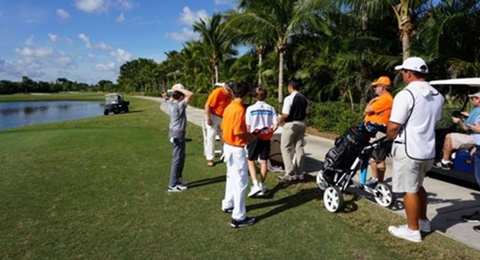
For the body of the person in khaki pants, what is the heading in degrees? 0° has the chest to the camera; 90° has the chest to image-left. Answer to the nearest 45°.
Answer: approximately 135°

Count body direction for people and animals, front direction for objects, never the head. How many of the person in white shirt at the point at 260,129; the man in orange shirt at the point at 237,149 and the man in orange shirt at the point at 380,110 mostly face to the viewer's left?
1

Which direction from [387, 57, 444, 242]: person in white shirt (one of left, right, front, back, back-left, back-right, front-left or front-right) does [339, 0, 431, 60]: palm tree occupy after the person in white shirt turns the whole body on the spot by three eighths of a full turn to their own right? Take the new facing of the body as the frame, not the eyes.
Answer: left

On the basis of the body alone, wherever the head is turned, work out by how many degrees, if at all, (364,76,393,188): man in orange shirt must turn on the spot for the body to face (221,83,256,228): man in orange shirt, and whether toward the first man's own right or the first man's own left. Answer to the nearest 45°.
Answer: approximately 45° to the first man's own left

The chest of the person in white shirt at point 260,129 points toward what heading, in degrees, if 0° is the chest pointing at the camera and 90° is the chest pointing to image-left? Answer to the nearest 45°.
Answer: approximately 180°

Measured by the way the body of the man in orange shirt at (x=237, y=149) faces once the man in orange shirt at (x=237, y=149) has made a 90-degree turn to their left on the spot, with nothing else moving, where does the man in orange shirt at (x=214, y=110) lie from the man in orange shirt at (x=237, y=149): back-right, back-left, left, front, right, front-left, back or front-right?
front-right

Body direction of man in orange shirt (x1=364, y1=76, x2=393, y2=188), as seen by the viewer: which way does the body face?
to the viewer's left

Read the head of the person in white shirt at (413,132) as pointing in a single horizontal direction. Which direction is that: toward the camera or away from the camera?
away from the camera

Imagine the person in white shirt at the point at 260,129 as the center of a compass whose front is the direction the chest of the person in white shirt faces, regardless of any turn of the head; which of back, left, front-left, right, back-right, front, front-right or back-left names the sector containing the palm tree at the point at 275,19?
front

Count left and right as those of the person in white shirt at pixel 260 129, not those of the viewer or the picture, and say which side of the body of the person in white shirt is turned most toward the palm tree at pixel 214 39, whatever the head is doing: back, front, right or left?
front

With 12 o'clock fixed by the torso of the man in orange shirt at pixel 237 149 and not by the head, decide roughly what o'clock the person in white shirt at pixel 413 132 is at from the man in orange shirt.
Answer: The person in white shirt is roughly at 2 o'clock from the man in orange shirt.

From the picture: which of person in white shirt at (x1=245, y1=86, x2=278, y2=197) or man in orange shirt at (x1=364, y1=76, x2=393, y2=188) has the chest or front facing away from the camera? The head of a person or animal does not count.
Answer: the person in white shirt

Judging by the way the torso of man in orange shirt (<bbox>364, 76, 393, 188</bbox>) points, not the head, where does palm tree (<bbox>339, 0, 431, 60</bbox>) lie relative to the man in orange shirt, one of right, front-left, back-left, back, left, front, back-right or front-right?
right

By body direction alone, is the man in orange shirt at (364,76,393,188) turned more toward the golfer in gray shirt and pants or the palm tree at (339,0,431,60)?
the golfer in gray shirt and pants

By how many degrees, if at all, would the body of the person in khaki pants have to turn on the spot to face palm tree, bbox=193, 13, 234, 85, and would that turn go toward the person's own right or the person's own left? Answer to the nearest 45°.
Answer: approximately 45° to the person's own right

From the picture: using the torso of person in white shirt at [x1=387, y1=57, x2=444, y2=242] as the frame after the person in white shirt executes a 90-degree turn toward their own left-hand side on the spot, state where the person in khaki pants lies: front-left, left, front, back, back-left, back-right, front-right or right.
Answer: right

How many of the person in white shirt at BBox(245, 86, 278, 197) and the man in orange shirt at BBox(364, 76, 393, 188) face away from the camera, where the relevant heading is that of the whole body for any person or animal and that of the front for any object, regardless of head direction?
1

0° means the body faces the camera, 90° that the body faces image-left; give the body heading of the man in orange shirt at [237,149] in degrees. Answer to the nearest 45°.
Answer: approximately 225°
